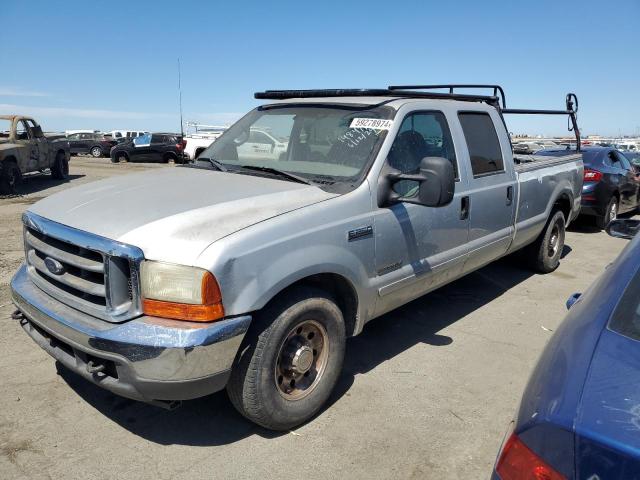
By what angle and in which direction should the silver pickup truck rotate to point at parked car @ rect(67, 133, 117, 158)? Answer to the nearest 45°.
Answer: approximately 90° to its right

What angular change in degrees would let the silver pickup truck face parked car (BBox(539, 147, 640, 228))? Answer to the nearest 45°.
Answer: approximately 180°

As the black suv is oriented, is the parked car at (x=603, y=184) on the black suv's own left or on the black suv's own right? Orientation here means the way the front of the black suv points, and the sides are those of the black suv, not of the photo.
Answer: on the black suv's own left

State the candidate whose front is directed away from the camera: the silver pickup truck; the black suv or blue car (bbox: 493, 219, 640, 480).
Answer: the blue car

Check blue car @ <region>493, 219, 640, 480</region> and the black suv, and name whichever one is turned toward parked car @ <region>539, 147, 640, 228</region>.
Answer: the blue car

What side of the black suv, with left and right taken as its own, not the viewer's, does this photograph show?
left

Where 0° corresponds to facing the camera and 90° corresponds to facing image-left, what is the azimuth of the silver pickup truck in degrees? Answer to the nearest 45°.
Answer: approximately 45°

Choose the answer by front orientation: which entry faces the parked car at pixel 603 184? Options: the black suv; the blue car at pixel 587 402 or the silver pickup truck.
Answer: the blue car

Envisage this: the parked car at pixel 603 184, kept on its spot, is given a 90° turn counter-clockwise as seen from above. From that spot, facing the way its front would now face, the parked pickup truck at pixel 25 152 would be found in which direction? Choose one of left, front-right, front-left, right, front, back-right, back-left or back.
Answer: front-left

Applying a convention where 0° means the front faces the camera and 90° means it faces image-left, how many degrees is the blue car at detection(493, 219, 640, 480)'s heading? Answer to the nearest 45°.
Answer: approximately 180°

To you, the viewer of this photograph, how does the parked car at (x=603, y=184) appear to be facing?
facing away from the viewer and to the right of the viewer

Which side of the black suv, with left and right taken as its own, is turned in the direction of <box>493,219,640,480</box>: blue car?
left

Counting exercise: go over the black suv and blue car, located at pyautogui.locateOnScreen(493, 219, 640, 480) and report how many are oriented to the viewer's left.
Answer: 1

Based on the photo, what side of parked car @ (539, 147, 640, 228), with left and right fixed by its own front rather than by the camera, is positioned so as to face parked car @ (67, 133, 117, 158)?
left

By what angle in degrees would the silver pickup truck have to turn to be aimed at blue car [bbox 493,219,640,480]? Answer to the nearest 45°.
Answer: approximately 90° to its left

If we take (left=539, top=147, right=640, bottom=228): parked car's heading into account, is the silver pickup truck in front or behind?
behind
